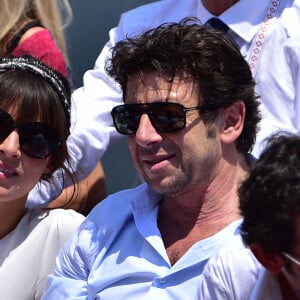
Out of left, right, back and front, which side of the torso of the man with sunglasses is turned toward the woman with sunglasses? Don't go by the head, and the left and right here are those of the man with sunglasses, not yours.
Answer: right

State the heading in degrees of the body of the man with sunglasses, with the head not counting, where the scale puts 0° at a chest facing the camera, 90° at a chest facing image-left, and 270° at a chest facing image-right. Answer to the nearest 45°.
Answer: approximately 45°
